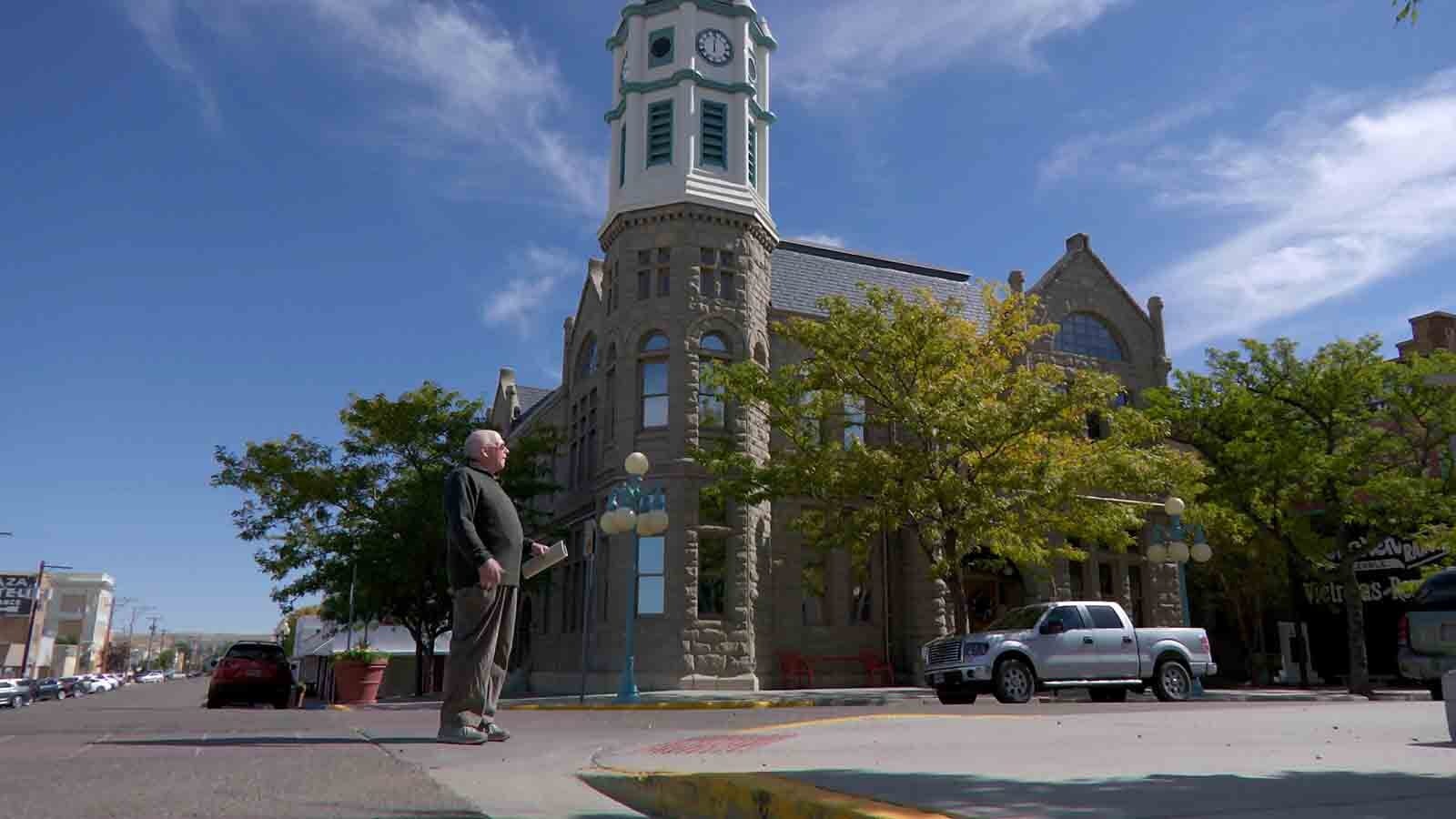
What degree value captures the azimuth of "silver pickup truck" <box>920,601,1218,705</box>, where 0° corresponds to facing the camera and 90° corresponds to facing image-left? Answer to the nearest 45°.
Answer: approximately 45°

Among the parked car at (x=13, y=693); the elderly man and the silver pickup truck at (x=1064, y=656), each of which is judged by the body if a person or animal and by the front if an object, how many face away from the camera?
0

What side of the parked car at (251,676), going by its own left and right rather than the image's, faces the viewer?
back

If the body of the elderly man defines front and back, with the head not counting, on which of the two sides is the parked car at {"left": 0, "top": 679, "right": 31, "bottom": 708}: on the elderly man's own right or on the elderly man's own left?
on the elderly man's own left

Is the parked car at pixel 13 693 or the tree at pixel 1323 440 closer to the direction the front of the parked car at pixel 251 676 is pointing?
the parked car

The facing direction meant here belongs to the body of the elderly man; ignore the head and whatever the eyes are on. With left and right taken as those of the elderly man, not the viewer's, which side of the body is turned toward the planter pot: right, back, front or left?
left

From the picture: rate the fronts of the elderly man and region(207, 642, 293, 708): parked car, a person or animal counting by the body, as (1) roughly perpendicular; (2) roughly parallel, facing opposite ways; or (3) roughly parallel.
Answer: roughly perpendicular

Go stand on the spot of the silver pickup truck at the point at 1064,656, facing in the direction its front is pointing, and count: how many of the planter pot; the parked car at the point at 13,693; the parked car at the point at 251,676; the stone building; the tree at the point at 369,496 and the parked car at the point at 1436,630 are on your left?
1

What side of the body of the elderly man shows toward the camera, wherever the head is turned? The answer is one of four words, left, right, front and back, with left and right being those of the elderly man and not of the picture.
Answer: right

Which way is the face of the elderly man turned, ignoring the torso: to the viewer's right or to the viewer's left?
to the viewer's right

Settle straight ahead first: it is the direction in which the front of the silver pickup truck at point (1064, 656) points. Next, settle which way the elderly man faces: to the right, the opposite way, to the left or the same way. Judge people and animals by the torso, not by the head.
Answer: the opposite way

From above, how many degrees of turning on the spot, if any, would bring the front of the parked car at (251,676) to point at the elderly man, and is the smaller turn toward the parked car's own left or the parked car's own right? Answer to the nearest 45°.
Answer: approximately 180°
